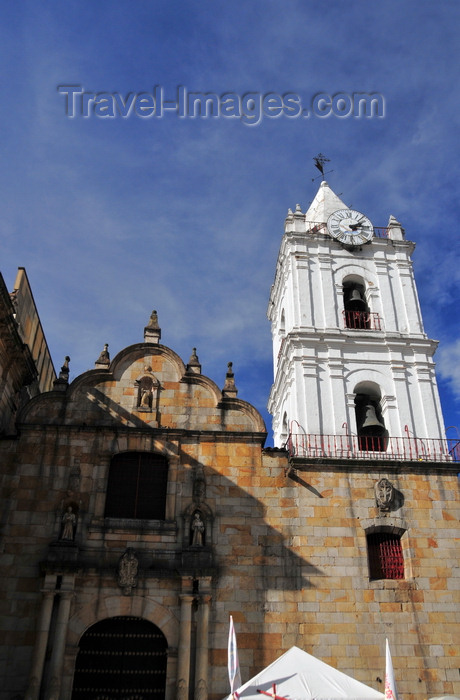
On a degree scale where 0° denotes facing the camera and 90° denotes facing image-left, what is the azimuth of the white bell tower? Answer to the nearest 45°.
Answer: approximately 0°
